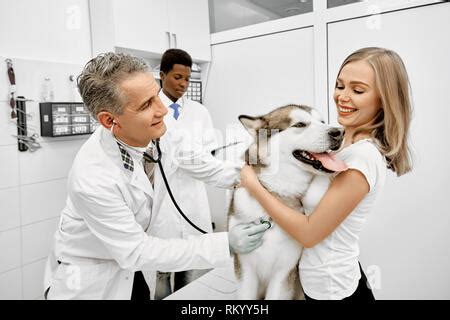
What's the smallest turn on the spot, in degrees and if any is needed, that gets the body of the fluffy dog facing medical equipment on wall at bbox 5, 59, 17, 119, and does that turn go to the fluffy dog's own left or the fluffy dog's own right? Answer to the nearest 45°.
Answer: approximately 135° to the fluffy dog's own right

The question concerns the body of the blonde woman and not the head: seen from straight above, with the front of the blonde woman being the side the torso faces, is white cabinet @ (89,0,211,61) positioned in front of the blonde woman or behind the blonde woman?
in front

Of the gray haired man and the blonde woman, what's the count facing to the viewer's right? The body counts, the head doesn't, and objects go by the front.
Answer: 1

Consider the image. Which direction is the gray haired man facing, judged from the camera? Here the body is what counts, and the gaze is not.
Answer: to the viewer's right

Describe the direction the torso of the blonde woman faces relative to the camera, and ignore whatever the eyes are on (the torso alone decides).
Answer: to the viewer's left

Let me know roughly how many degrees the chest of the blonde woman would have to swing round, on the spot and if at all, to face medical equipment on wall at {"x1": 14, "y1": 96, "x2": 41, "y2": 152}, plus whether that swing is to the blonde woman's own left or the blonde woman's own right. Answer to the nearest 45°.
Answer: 0° — they already face it
